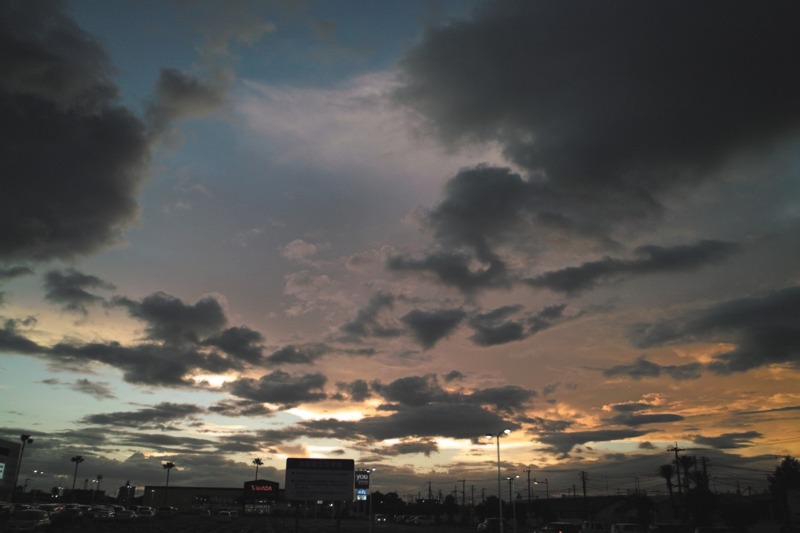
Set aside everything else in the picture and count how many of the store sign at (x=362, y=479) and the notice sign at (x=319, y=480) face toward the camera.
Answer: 2

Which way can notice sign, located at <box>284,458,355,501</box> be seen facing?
toward the camera

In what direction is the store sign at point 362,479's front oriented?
toward the camera

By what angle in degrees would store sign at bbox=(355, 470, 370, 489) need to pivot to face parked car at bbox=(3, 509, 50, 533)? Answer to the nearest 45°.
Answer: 0° — it already faces it
